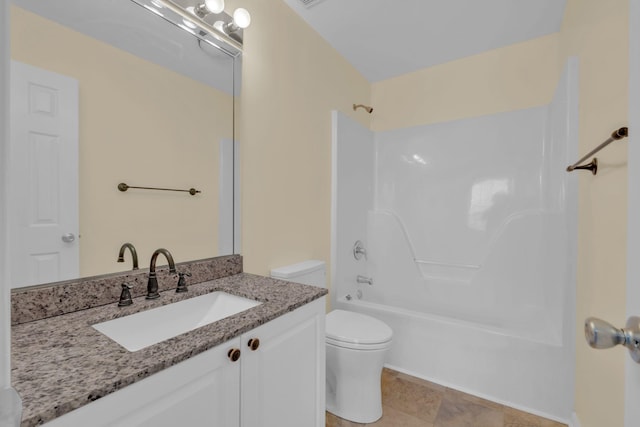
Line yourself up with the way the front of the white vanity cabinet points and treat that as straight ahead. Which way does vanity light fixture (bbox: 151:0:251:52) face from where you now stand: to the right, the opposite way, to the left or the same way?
the same way

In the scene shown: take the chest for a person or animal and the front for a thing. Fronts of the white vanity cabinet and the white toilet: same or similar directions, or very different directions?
same or similar directions

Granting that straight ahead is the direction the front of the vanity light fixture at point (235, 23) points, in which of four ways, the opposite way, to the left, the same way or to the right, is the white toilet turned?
the same way

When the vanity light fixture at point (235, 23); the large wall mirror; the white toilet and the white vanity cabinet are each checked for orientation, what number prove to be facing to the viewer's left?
0

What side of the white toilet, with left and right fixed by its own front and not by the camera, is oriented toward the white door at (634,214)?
front

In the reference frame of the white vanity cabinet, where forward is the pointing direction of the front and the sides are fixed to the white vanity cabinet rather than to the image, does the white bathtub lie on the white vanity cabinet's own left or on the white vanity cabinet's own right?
on the white vanity cabinet's own left

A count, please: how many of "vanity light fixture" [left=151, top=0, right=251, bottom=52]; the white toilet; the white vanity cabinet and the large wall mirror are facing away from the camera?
0

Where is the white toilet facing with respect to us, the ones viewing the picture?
facing the viewer and to the right of the viewer

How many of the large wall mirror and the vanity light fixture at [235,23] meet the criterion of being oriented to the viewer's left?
0

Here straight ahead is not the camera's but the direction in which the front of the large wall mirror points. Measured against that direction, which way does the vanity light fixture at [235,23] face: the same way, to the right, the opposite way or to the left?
the same way
